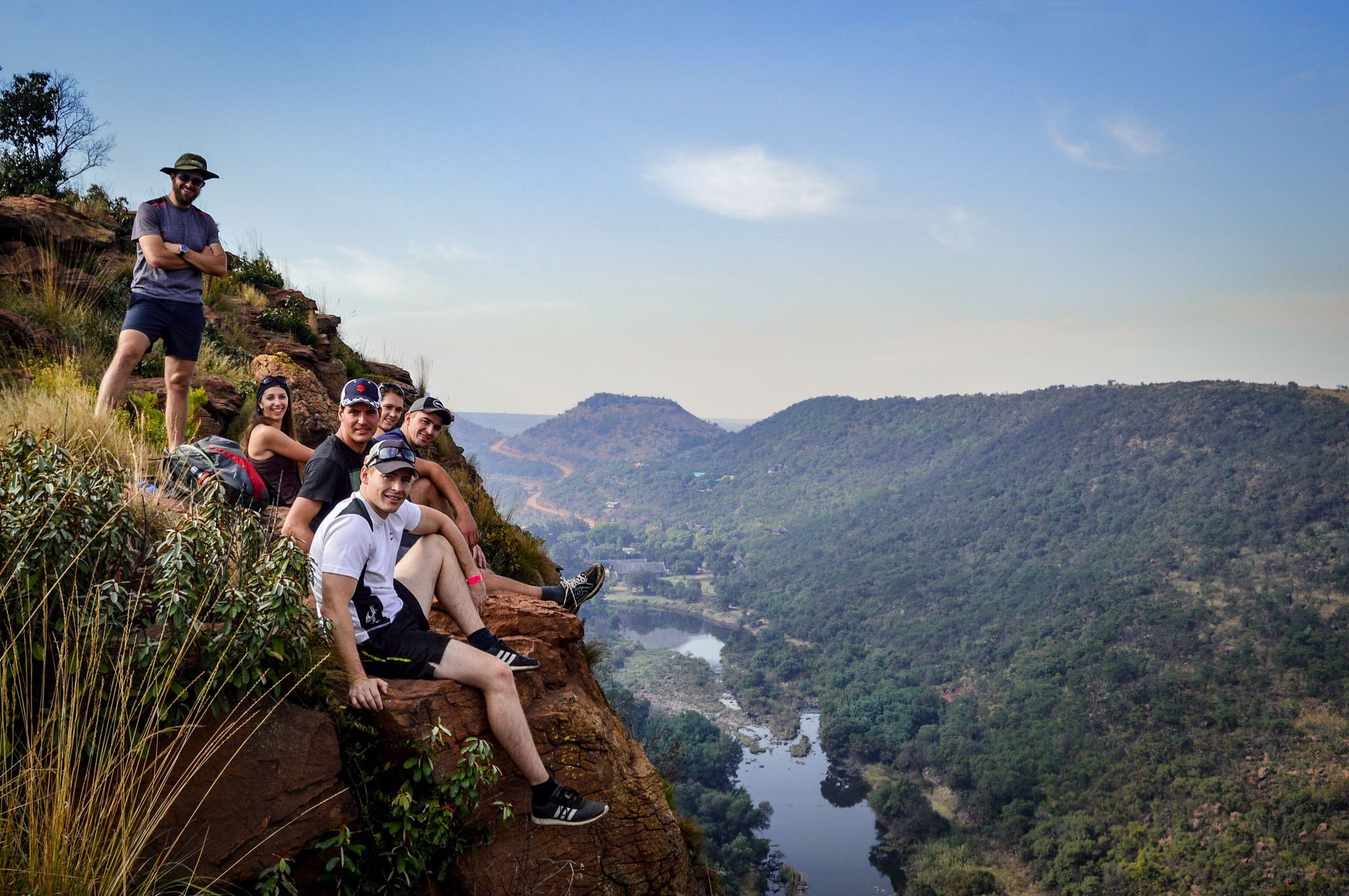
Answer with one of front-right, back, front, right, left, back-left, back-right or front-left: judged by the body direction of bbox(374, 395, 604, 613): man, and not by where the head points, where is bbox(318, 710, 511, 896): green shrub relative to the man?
right

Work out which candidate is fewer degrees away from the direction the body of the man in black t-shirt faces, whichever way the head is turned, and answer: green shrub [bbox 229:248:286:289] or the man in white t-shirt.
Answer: the man in white t-shirt

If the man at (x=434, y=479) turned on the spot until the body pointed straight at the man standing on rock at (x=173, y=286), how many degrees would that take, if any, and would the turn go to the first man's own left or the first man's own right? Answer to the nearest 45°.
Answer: approximately 180°

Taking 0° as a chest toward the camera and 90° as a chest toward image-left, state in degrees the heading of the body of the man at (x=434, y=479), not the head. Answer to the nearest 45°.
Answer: approximately 270°

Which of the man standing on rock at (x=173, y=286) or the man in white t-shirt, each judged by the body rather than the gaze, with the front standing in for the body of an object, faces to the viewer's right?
the man in white t-shirt

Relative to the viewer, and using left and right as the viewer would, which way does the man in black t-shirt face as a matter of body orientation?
facing the viewer and to the right of the viewer

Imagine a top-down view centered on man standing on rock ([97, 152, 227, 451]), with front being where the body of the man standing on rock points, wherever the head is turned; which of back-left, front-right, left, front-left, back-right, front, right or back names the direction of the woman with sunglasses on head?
front-left

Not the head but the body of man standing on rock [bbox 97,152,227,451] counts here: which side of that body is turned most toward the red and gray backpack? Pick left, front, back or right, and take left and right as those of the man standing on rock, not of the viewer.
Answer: front

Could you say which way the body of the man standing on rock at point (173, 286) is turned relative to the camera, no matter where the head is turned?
toward the camera
